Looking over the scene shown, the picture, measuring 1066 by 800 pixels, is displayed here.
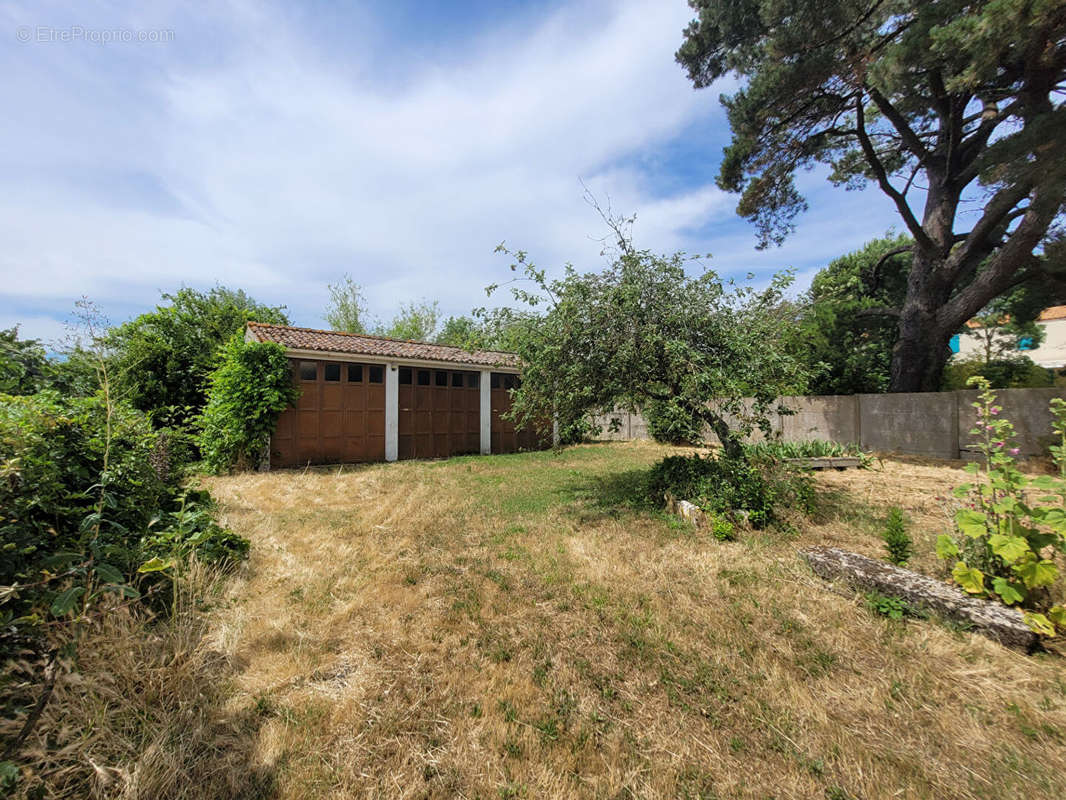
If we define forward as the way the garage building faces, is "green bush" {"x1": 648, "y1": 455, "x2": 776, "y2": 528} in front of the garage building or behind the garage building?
in front

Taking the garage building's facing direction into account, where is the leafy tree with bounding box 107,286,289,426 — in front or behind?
behind

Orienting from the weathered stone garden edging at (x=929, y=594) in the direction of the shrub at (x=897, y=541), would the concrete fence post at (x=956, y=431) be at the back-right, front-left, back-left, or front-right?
front-right

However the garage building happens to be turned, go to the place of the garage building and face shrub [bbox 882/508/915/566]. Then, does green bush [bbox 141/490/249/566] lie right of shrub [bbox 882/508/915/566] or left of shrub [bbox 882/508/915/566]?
right

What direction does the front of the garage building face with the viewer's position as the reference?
facing the viewer and to the right of the viewer

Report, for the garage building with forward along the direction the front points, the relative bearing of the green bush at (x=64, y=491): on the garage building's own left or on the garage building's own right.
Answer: on the garage building's own right

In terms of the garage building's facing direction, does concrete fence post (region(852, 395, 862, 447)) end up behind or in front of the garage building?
in front

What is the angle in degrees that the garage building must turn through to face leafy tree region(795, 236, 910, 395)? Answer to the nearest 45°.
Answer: approximately 45° to its left
